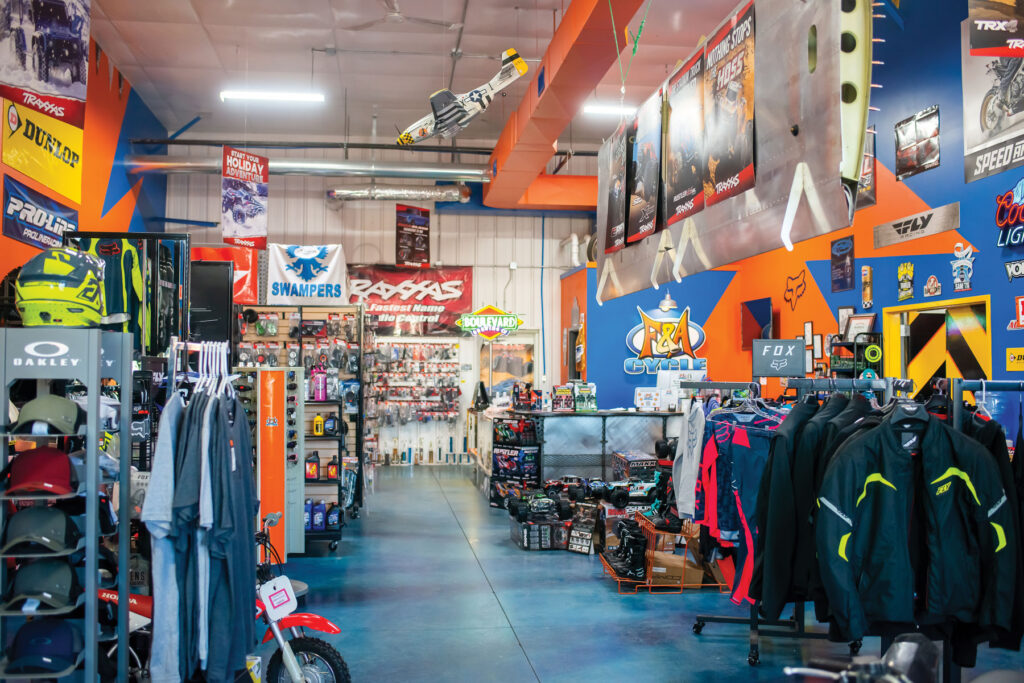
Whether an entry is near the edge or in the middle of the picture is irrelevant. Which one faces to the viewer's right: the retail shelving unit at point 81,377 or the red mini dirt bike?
the red mini dirt bike

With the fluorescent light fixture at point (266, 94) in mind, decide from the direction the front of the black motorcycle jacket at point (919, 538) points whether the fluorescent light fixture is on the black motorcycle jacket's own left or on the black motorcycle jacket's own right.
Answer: on the black motorcycle jacket's own right

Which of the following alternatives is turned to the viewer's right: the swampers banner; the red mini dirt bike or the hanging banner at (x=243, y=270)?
the red mini dirt bike

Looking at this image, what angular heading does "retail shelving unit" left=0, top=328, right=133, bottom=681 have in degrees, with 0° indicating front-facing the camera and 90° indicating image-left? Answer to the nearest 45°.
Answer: approximately 0°

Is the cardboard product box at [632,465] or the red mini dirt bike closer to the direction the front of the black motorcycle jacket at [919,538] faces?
the red mini dirt bike

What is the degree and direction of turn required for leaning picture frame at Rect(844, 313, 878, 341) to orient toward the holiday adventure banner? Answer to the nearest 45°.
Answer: approximately 45° to its right

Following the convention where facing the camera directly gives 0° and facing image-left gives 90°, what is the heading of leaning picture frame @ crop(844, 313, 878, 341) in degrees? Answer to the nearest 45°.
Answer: approximately 45°

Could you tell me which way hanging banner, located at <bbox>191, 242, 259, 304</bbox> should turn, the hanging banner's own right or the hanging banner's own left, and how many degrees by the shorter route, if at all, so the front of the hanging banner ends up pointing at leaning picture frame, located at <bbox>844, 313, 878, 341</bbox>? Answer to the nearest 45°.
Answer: approximately 45° to the hanging banner's own left

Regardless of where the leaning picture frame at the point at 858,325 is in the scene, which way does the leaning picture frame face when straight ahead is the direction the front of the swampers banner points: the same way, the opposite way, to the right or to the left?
to the right
